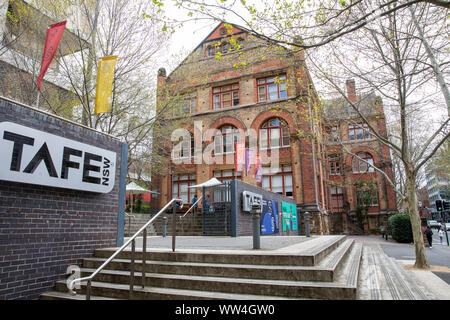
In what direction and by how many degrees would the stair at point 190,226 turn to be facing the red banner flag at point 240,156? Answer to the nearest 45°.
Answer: approximately 135° to its left

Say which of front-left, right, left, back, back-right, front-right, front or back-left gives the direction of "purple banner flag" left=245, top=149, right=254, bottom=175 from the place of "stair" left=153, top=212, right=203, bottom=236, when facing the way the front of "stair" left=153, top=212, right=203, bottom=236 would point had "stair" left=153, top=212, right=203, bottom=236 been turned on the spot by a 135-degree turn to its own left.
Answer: front

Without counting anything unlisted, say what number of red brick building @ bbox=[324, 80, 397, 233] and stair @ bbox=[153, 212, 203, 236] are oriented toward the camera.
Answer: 2

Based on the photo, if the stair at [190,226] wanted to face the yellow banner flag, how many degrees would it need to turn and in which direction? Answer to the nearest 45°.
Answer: approximately 45° to its right

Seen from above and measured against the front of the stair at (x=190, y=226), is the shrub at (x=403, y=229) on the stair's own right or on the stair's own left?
on the stair's own left

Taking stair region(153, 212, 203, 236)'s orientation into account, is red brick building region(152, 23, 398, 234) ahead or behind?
behind

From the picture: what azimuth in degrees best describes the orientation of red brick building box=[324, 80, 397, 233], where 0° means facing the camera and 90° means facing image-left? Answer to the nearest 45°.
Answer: approximately 0°

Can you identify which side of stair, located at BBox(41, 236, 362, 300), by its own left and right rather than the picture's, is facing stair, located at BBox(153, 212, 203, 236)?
back
